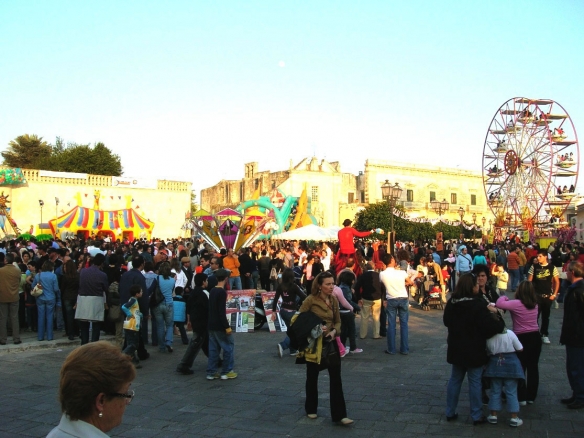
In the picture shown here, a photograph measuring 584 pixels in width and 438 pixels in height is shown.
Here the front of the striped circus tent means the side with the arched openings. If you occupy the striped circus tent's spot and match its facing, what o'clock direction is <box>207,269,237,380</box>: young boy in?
The young boy is roughly at 12 o'clock from the striped circus tent.

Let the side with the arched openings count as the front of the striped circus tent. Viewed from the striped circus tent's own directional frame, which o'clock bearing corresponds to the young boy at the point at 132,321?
The young boy is roughly at 12 o'clock from the striped circus tent.

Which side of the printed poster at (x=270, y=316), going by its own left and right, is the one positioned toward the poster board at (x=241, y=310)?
right

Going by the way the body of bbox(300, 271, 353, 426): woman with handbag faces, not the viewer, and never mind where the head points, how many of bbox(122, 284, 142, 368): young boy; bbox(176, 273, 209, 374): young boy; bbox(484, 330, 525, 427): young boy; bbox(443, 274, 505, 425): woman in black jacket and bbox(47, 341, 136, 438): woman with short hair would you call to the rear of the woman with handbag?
2

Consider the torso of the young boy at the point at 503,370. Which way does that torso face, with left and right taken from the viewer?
facing away from the viewer

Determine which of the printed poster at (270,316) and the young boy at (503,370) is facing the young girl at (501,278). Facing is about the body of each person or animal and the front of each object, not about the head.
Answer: the young boy

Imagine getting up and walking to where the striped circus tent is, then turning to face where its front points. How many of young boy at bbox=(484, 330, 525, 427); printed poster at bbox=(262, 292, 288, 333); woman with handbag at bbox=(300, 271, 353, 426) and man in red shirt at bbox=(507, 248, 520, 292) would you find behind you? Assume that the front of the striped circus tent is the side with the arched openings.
0

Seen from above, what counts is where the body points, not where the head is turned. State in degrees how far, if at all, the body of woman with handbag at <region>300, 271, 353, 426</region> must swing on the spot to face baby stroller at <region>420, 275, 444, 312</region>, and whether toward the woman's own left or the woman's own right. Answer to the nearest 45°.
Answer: approximately 135° to the woman's own left

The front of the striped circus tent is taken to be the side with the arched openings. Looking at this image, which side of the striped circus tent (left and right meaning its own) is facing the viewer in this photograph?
front

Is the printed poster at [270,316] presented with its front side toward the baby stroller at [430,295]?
no

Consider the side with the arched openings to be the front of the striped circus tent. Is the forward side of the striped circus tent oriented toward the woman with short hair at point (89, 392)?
yes

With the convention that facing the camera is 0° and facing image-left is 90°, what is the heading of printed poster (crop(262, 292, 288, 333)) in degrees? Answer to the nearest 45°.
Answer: approximately 0°

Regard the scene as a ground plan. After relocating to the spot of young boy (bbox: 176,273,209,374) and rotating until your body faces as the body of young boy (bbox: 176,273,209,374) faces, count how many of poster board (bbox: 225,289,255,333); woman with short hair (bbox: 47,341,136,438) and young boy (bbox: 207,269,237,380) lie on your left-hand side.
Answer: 1

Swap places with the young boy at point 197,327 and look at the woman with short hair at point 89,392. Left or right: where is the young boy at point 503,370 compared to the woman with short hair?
left
